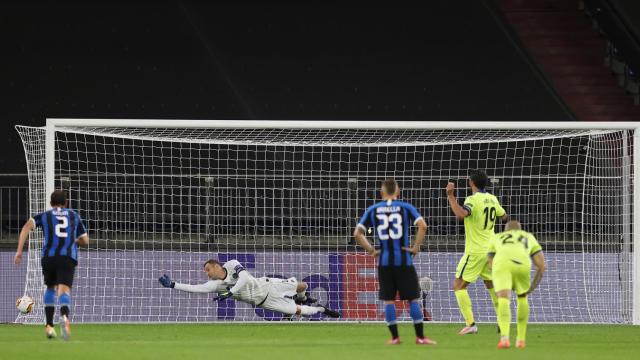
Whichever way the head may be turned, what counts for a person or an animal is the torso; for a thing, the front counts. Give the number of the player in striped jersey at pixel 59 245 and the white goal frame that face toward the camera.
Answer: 1

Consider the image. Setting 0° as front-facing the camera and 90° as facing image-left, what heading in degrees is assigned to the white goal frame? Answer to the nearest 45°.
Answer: approximately 0°

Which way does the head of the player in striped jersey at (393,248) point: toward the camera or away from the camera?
away from the camera

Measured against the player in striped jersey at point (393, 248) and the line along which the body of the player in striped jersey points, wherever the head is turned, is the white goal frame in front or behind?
in front

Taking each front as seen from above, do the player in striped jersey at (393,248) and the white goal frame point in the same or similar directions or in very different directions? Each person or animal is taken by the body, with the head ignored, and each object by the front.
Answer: very different directions

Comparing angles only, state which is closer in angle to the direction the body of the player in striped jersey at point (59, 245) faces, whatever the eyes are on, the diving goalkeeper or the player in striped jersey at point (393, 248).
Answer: the diving goalkeeper

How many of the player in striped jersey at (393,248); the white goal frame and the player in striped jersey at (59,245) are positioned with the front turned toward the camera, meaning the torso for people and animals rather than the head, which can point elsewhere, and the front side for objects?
1

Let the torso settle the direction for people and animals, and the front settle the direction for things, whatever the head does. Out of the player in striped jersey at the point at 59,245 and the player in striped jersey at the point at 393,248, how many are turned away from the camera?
2

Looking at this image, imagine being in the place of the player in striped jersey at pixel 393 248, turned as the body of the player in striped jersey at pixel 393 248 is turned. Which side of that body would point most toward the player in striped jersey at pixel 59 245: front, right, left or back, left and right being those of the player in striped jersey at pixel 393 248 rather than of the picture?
left

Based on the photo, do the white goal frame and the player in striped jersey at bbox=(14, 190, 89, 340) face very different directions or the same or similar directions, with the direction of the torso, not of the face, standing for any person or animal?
very different directions

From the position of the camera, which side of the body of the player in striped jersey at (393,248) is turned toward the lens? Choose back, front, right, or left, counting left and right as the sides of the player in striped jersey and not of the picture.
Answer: back

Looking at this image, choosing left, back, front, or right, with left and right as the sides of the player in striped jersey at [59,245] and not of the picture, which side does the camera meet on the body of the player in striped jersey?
back
